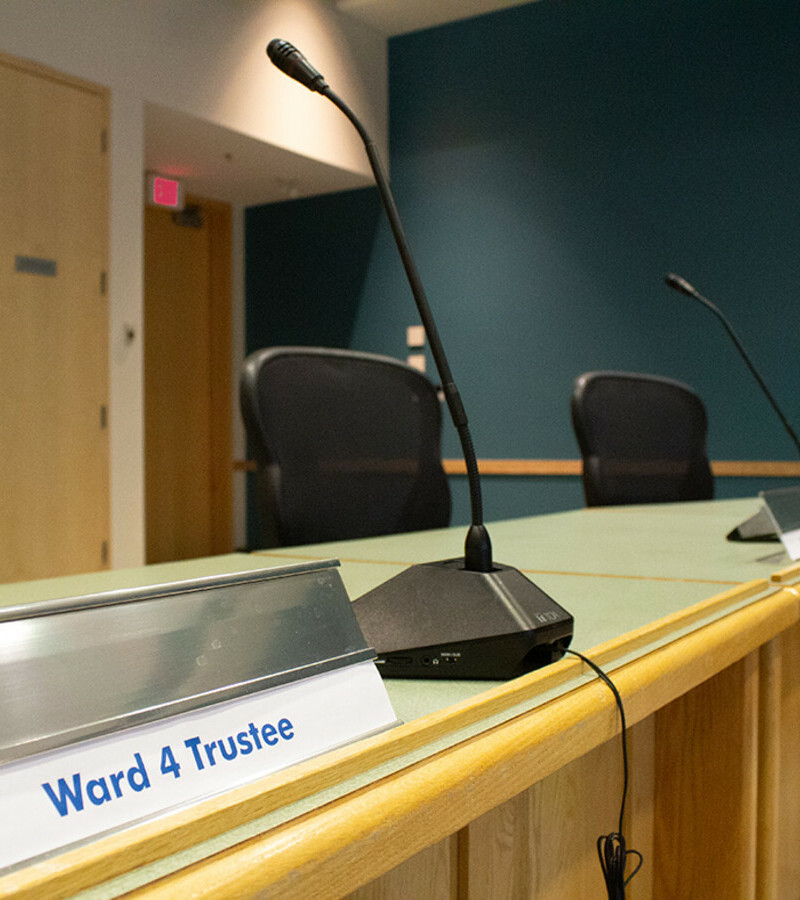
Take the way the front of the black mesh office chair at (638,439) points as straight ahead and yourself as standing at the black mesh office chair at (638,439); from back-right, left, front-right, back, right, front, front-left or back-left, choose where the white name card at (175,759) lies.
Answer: front-right

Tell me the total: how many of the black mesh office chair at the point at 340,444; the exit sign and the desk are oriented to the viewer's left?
0

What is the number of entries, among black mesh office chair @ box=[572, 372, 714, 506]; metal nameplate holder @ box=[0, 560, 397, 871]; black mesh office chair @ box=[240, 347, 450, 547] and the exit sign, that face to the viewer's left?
0

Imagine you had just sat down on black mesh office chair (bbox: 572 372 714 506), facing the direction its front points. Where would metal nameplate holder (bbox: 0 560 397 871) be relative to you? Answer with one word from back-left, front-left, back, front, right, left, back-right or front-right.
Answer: front-right

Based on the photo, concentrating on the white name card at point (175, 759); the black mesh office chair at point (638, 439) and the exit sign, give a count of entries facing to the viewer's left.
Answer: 0

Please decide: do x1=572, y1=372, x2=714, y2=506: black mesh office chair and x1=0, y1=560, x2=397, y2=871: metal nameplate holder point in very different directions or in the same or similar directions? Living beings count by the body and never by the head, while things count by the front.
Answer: same or similar directions

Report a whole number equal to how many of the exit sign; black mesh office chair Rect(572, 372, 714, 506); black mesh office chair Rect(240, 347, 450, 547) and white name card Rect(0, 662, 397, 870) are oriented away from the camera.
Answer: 0

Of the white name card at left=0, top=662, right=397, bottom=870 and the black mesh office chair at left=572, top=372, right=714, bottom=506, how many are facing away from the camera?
0

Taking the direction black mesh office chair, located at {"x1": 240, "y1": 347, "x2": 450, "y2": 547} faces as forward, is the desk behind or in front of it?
in front

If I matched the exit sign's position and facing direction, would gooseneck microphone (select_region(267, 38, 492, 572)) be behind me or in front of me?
in front
